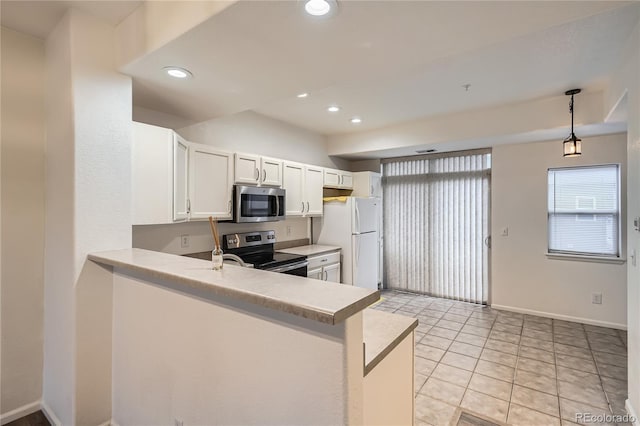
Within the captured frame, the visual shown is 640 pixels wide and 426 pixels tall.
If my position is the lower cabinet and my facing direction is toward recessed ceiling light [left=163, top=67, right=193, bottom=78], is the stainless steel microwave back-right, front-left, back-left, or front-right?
front-right

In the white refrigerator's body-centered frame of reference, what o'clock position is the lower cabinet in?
The lower cabinet is roughly at 3 o'clock from the white refrigerator.

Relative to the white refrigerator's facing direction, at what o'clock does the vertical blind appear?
The vertical blind is roughly at 10 o'clock from the white refrigerator.

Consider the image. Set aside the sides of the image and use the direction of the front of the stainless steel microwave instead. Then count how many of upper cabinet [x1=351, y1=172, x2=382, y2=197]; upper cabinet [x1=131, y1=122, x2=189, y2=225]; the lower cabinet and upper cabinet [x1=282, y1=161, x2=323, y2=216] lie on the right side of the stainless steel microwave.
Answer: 1

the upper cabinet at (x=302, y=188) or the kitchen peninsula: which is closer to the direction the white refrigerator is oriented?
the kitchen peninsula

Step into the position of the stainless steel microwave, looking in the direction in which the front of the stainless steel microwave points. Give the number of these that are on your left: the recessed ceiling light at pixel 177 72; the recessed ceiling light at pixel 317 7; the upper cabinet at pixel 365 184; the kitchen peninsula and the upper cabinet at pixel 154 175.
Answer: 1

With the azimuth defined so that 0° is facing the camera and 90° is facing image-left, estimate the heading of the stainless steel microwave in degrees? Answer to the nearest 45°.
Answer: approximately 315°

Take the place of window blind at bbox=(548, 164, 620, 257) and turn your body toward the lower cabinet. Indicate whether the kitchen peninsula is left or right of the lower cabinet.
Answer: left

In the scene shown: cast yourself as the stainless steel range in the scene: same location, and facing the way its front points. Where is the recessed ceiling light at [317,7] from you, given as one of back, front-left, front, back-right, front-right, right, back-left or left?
front-right

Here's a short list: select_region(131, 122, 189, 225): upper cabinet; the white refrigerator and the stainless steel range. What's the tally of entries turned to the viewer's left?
0

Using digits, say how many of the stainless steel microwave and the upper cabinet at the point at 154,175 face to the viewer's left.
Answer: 0

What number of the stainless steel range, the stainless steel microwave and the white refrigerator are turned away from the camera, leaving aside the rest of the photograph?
0
